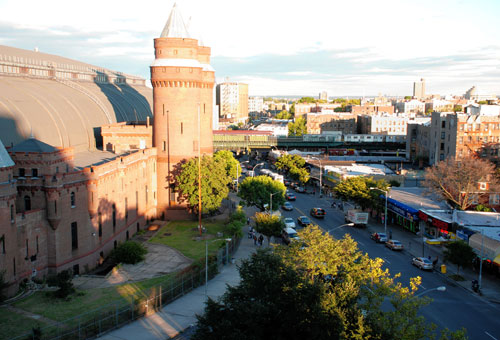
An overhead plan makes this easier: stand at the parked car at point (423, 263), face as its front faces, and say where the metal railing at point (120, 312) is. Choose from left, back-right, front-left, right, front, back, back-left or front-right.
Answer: left

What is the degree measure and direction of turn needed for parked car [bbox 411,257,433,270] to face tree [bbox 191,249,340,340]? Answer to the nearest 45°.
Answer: approximately 135° to its left

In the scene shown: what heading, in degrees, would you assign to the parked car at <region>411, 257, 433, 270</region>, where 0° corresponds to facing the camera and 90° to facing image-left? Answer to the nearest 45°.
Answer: approximately 135°

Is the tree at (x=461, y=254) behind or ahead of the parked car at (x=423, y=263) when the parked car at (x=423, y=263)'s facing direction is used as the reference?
behind

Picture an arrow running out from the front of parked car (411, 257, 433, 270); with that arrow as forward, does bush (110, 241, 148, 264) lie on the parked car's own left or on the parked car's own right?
on the parked car's own left

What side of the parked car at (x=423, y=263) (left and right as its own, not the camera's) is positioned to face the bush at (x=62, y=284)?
left

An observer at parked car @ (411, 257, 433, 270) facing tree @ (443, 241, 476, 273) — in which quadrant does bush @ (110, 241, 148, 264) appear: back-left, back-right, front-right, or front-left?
back-right

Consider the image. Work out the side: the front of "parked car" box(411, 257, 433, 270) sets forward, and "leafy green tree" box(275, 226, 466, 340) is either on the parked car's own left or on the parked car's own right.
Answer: on the parked car's own left
